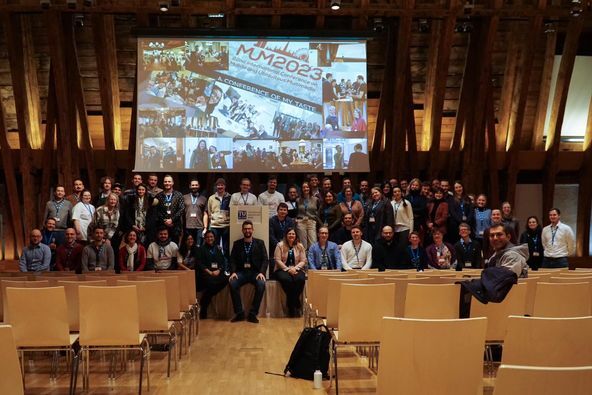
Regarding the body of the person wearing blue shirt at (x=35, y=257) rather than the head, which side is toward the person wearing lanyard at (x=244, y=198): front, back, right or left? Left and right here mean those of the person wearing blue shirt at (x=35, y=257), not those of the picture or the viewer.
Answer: left

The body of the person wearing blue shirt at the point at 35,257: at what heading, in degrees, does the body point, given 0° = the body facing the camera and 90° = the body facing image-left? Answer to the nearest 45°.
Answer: approximately 0°

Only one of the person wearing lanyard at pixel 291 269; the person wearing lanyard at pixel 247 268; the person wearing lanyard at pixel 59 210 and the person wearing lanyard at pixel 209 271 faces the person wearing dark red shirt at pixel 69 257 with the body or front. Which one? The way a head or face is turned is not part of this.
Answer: the person wearing lanyard at pixel 59 210

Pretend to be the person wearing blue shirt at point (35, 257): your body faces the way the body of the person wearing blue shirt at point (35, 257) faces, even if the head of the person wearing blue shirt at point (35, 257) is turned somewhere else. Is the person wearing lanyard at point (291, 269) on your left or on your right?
on your left

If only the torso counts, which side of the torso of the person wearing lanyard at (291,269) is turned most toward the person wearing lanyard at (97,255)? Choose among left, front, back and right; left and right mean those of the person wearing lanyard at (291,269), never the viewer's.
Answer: right

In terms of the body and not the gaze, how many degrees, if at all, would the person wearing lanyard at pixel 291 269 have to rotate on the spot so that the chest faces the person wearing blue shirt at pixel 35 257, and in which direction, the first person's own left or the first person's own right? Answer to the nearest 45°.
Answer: approximately 90° to the first person's own right

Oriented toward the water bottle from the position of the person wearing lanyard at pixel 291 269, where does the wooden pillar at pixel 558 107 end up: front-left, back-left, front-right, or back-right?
back-left

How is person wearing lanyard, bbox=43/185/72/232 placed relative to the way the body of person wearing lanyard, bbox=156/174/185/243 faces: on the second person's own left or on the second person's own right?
on the second person's own right

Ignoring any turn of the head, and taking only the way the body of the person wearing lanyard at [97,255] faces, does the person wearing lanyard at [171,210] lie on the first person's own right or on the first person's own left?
on the first person's own left

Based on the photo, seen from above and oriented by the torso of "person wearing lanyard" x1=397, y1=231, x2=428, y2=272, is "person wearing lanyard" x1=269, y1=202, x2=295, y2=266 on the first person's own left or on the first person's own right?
on the first person's own right

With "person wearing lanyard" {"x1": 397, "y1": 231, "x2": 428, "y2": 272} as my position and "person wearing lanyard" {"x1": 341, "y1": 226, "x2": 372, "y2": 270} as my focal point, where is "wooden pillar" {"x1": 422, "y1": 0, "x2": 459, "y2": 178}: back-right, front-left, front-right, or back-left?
back-right
